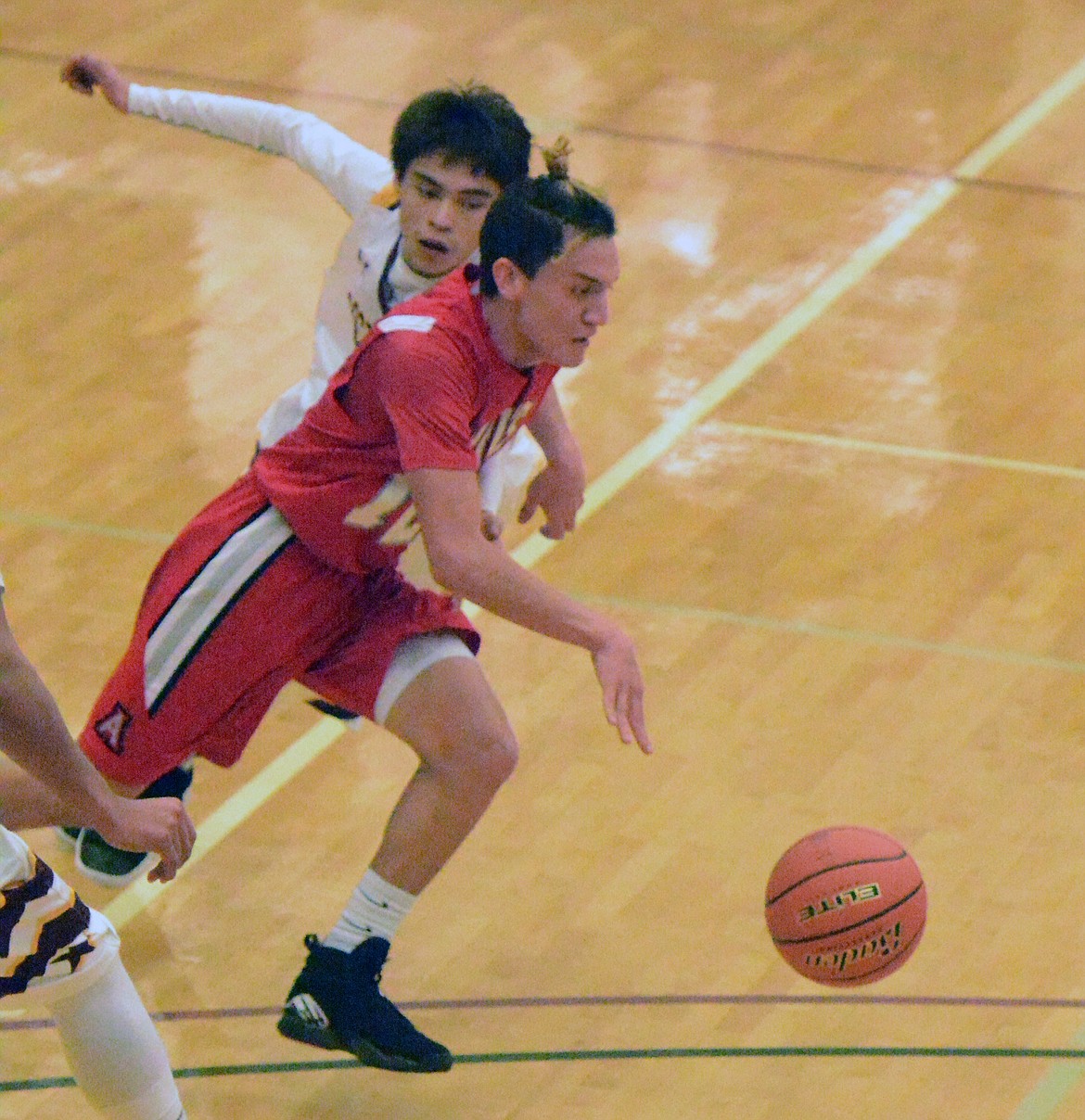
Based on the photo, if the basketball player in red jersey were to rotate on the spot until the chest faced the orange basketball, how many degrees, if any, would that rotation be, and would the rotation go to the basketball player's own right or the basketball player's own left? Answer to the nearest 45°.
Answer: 0° — they already face it

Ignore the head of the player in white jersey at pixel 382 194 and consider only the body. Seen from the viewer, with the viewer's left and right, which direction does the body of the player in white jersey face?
facing the viewer and to the right of the viewer

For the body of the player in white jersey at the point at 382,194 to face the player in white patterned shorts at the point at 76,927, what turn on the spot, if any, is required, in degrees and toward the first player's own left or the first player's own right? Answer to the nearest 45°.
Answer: approximately 45° to the first player's own right

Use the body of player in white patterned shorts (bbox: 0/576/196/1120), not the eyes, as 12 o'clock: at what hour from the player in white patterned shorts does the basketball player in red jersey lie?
The basketball player in red jersey is roughly at 10 o'clock from the player in white patterned shorts.

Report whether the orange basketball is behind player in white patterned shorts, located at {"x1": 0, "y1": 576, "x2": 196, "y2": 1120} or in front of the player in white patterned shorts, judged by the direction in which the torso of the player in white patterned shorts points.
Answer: in front

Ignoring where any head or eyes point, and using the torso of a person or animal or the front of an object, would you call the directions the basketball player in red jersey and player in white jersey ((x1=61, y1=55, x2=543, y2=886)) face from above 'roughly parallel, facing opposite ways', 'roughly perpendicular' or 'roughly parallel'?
roughly parallel

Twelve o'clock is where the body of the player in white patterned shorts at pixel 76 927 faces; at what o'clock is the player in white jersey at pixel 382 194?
the player in white jersey at pixel 382 194 is roughly at 10 o'clock from the player in white patterned shorts at pixel 76 927.

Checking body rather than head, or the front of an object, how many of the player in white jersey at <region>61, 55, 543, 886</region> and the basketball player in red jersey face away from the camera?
0

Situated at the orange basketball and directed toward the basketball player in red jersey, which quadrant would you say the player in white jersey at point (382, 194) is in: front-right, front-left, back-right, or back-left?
front-right

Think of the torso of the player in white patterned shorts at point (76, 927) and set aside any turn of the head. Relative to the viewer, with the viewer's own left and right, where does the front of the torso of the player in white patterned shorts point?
facing to the right of the viewer

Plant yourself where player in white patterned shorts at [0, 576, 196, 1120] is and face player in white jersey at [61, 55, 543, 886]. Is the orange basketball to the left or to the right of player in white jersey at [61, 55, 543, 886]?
right

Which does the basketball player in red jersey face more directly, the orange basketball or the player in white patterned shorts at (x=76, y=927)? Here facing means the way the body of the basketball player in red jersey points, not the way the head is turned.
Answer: the orange basketball

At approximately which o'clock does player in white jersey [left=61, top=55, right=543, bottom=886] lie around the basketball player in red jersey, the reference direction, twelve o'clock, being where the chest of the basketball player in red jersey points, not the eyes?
The player in white jersey is roughly at 8 o'clock from the basketball player in red jersey.

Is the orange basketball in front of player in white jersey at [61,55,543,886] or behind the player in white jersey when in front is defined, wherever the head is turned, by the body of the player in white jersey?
in front
